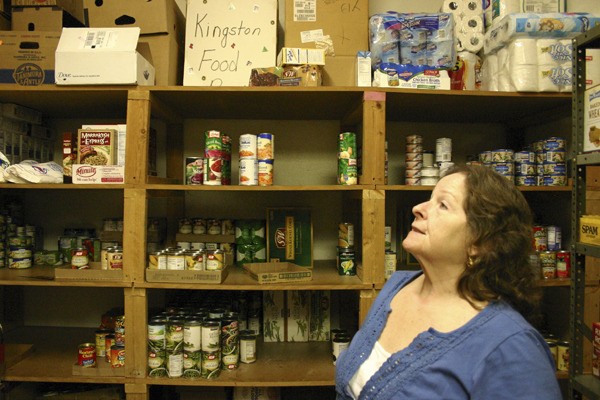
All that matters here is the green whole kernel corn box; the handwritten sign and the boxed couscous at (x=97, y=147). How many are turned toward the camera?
3

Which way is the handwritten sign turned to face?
toward the camera

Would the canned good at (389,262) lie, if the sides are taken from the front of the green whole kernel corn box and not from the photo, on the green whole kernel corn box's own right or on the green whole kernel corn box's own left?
on the green whole kernel corn box's own left

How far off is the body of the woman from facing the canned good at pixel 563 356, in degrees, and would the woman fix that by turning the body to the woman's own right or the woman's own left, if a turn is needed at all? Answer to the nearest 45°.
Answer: approximately 180°

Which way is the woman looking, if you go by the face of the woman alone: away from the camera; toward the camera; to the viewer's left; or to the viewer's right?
to the viewer's left

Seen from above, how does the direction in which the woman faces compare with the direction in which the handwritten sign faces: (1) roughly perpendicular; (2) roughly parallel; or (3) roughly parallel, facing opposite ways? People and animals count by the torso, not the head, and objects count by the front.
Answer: roughly perpendicular

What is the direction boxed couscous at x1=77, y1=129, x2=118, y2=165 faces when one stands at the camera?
facing the viewer

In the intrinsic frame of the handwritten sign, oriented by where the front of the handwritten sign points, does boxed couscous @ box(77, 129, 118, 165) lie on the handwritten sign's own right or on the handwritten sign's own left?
on the handwritten sign's own right

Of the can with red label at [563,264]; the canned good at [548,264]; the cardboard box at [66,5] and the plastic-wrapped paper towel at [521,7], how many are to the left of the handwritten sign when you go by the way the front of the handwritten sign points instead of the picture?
3
